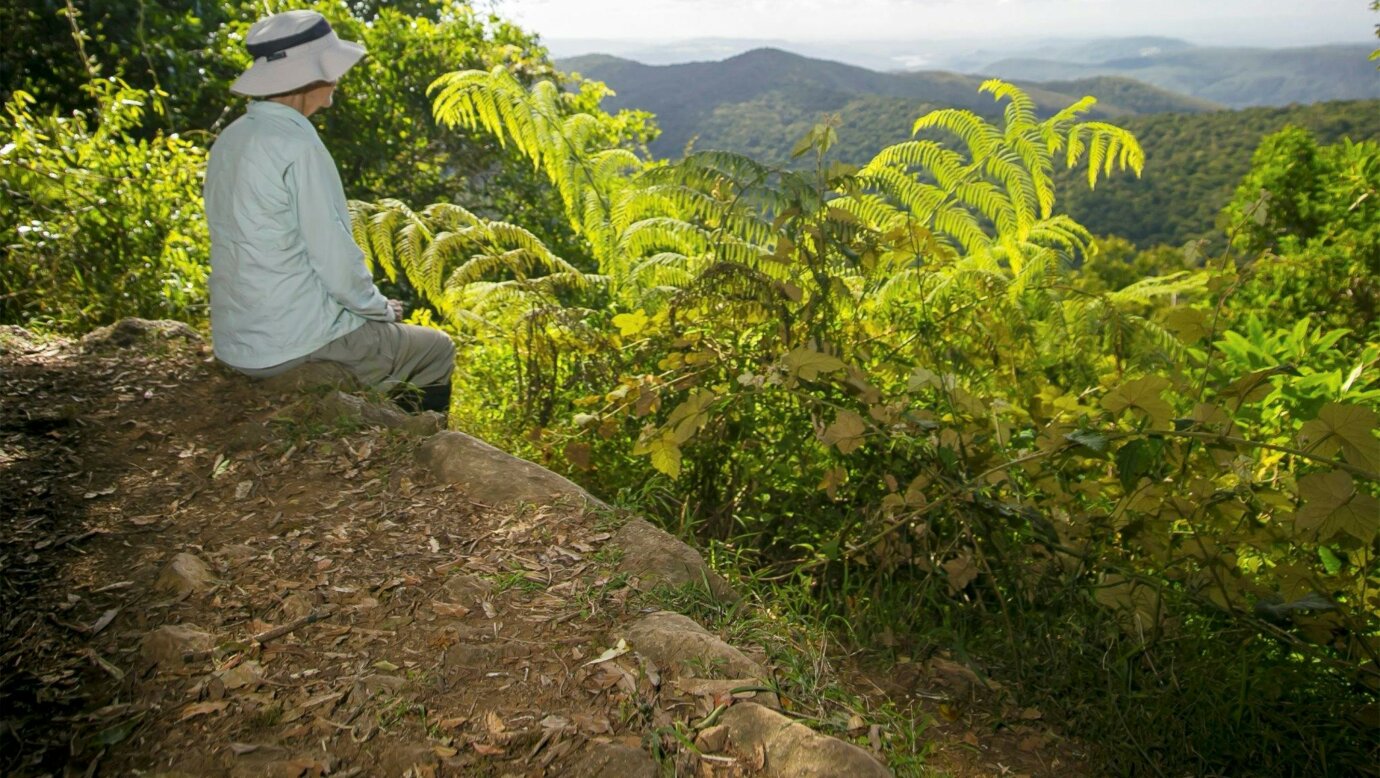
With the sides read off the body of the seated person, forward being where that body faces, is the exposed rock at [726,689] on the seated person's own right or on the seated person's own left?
on the seated person's own right

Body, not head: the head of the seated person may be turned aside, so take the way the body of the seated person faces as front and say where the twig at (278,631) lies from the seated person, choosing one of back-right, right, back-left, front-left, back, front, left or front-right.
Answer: back-right

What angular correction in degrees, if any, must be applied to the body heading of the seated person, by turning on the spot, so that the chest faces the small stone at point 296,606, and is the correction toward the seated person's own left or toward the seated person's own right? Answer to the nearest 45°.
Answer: approximately 135° to the seated person's own right

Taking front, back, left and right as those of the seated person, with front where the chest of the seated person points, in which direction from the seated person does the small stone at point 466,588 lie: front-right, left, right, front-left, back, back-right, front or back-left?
back-right

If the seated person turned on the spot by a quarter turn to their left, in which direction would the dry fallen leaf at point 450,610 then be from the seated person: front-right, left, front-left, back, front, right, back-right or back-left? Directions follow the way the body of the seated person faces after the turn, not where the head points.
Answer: back-left

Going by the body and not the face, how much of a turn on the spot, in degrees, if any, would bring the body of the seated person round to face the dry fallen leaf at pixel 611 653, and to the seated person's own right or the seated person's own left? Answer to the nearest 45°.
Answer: approximately 135° to the seated person's own right

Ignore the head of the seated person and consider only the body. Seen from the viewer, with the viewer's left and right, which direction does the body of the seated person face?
facing away from the viewer and to the right of the viewer

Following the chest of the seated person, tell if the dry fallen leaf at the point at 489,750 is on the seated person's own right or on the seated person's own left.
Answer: on the seated person's own right

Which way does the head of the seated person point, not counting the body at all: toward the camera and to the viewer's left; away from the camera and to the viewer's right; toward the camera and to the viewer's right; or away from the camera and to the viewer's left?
away from the camera and to the viewer's right

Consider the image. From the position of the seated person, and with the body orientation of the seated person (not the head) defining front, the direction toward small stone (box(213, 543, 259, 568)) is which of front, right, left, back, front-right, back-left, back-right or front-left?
back-right

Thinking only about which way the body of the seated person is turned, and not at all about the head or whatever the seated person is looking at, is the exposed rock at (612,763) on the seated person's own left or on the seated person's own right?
on the seated person's own right

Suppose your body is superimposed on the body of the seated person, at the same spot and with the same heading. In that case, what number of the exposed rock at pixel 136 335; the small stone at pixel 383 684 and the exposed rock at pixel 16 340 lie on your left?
2

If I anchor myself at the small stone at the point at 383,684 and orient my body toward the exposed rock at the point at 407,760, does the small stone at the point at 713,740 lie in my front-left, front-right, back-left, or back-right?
front-left

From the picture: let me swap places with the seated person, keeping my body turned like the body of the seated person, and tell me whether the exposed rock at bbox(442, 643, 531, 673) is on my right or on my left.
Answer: on my right

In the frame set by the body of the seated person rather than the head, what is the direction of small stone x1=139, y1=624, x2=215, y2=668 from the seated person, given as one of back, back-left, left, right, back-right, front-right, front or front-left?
back-right

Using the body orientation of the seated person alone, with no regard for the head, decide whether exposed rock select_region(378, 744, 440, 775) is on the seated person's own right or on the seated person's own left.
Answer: on the seated person's own right
